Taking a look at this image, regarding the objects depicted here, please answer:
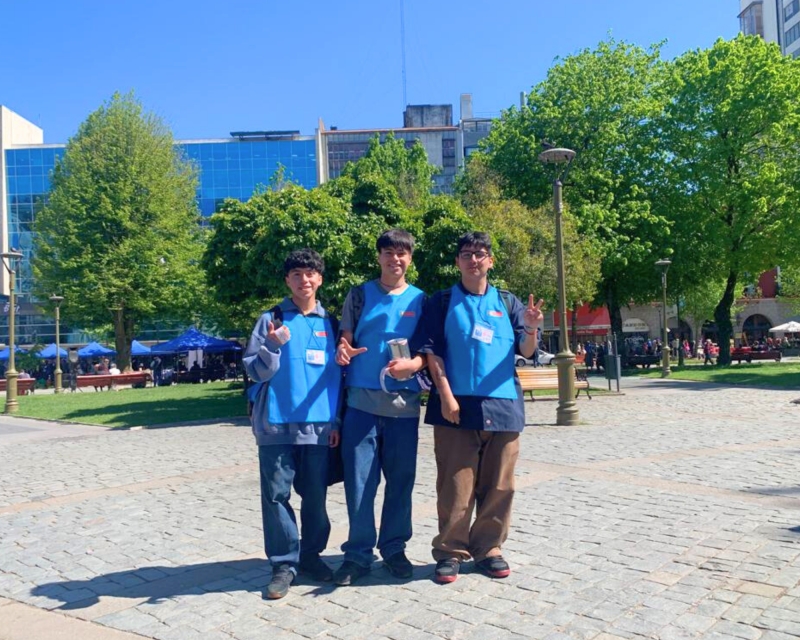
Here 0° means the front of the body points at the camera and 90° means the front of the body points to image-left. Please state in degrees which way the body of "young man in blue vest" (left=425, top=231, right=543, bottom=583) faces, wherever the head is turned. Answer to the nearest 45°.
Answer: approximately 0°

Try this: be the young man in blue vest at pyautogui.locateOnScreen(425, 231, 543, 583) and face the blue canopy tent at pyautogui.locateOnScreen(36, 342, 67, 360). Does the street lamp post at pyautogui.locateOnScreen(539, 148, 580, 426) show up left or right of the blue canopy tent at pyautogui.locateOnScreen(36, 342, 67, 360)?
right

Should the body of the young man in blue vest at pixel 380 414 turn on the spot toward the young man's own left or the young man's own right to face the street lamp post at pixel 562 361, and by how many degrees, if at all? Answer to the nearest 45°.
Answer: approximately 180°

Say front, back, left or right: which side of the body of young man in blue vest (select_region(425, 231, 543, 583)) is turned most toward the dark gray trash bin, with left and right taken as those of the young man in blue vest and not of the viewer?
back

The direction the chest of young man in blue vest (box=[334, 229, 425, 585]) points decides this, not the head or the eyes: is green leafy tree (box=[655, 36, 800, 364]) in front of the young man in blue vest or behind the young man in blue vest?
behind

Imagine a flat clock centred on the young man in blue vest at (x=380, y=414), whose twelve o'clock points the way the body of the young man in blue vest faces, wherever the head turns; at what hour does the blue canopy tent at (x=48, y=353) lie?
The blue canopy tent is roughly at 5 o'clock from the young man in blue vest.
